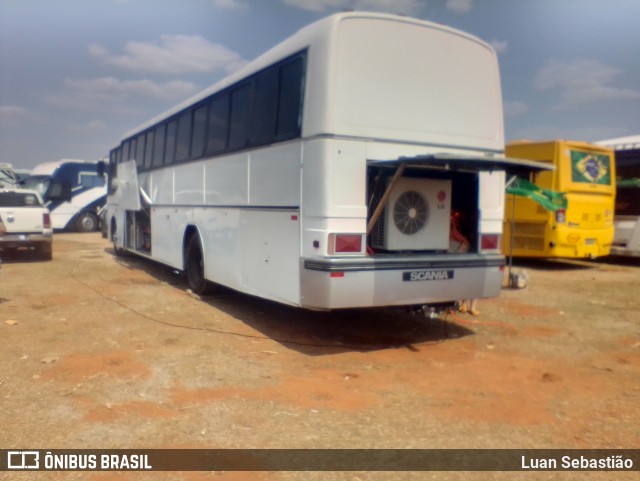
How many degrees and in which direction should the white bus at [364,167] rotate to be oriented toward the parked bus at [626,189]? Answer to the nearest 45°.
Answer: approximately 90° to its right

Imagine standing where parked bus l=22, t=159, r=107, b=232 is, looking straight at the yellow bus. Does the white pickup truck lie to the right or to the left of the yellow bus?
right

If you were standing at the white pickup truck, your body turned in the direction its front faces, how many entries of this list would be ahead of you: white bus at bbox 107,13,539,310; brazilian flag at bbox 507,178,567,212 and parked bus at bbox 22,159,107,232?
1

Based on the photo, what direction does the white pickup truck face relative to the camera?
away from the camera

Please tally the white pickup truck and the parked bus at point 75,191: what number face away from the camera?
1

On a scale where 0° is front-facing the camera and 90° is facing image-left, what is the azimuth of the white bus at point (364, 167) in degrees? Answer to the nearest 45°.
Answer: approximately 135°

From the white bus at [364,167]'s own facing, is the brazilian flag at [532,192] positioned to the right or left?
on its right

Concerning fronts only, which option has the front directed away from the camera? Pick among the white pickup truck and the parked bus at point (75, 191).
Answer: the white pickup truck

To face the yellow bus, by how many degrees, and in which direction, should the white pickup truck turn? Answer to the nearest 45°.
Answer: approximately 135° to its right

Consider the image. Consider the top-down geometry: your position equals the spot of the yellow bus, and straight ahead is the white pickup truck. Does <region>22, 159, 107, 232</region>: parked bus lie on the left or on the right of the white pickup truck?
right
